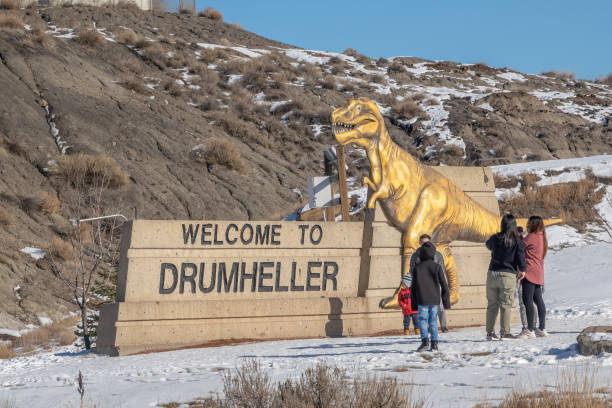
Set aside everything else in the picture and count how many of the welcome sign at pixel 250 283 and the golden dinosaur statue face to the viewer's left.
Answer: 1

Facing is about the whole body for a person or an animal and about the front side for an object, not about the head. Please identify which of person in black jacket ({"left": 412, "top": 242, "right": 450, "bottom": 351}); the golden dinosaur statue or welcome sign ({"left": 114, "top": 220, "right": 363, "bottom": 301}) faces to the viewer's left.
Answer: the golden dinosaur statue

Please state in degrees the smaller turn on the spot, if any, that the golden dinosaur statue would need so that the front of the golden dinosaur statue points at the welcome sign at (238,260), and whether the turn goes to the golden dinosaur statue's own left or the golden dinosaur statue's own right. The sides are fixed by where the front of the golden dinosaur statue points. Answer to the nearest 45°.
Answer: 0° — it already faces it

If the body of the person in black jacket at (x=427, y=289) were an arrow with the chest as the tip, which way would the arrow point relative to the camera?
away from the camera

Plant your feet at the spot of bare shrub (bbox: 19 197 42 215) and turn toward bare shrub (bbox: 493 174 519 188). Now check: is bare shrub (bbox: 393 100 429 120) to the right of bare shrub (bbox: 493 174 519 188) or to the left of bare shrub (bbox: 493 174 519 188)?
left

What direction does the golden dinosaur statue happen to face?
to the viewer's left

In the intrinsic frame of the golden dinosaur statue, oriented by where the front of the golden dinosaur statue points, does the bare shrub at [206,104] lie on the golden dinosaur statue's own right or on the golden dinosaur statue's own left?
on the golden dinosaur statue's own right

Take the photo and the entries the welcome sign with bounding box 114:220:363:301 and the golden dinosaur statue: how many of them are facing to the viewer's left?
1

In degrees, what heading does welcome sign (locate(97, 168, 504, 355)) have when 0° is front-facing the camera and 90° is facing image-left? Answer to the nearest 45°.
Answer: approximately 315°

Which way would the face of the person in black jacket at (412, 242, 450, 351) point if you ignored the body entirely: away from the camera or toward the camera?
away from the camera

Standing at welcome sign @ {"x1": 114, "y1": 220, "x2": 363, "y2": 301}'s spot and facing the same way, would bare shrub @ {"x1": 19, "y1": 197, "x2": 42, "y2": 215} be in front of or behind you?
behind
